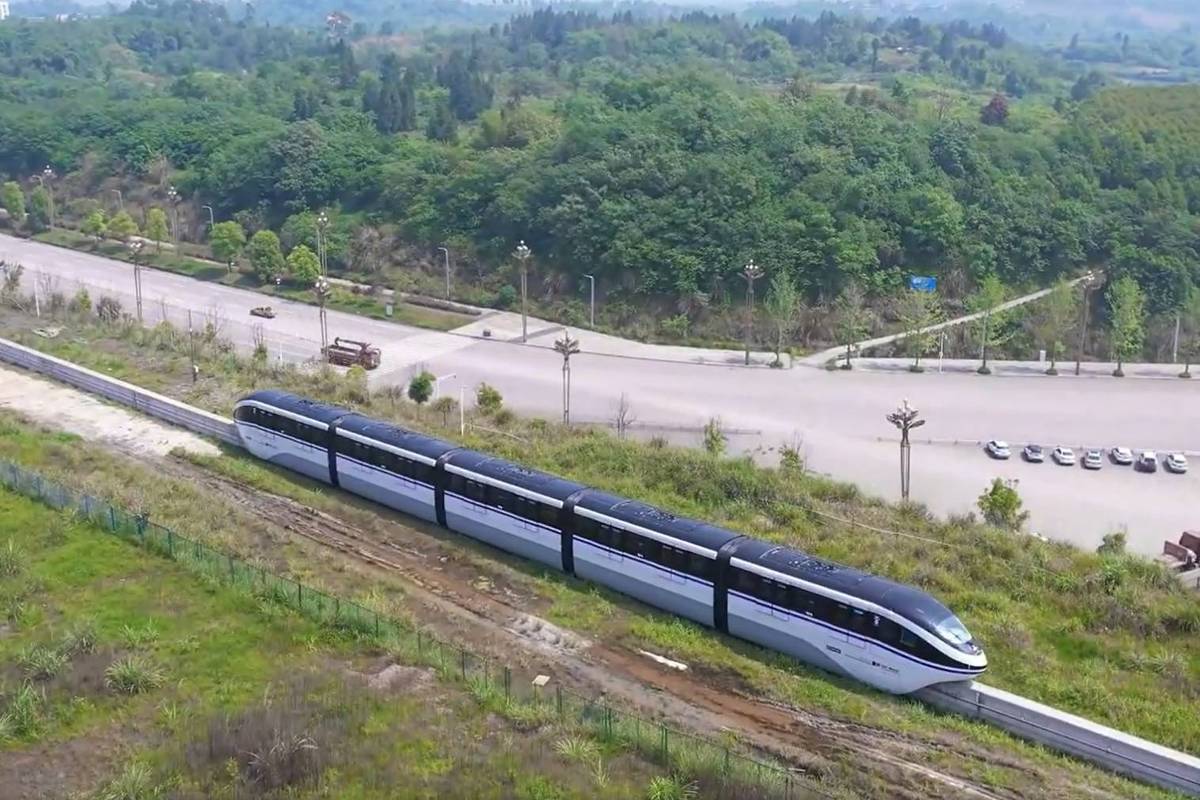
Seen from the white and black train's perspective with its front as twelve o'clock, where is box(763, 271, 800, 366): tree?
The tree is roughly at 8 o'clock from the white and black train.

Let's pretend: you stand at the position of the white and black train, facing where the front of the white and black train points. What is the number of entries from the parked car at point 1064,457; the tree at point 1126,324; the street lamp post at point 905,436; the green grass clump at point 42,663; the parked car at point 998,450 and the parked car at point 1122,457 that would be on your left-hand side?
5

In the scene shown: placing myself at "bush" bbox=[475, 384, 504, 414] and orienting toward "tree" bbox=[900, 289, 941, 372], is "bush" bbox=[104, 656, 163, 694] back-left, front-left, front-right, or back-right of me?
back-right

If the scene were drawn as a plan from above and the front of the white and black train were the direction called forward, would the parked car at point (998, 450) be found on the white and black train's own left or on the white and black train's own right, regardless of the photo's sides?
on the white and black train's own left

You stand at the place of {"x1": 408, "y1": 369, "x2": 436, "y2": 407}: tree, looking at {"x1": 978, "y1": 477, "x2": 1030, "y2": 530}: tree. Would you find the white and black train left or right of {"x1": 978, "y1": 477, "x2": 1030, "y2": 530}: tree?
right

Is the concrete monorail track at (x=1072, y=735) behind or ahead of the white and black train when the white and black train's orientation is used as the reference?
ahead

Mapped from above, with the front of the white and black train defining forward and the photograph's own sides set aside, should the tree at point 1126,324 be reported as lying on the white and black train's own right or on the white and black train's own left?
on the white and black train's own left

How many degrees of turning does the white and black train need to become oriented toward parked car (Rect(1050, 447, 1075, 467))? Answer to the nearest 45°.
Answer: approximately 90° to its left

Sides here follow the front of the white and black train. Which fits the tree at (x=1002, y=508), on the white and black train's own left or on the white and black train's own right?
on the white and black train's own left

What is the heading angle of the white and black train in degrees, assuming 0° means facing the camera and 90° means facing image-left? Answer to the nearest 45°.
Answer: approximately 315°

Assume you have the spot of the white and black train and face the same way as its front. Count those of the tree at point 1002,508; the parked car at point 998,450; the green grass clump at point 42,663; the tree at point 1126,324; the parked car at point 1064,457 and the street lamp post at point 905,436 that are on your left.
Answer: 5

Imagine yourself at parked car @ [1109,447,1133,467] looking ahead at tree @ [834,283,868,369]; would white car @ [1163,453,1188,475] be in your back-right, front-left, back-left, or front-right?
back-right
